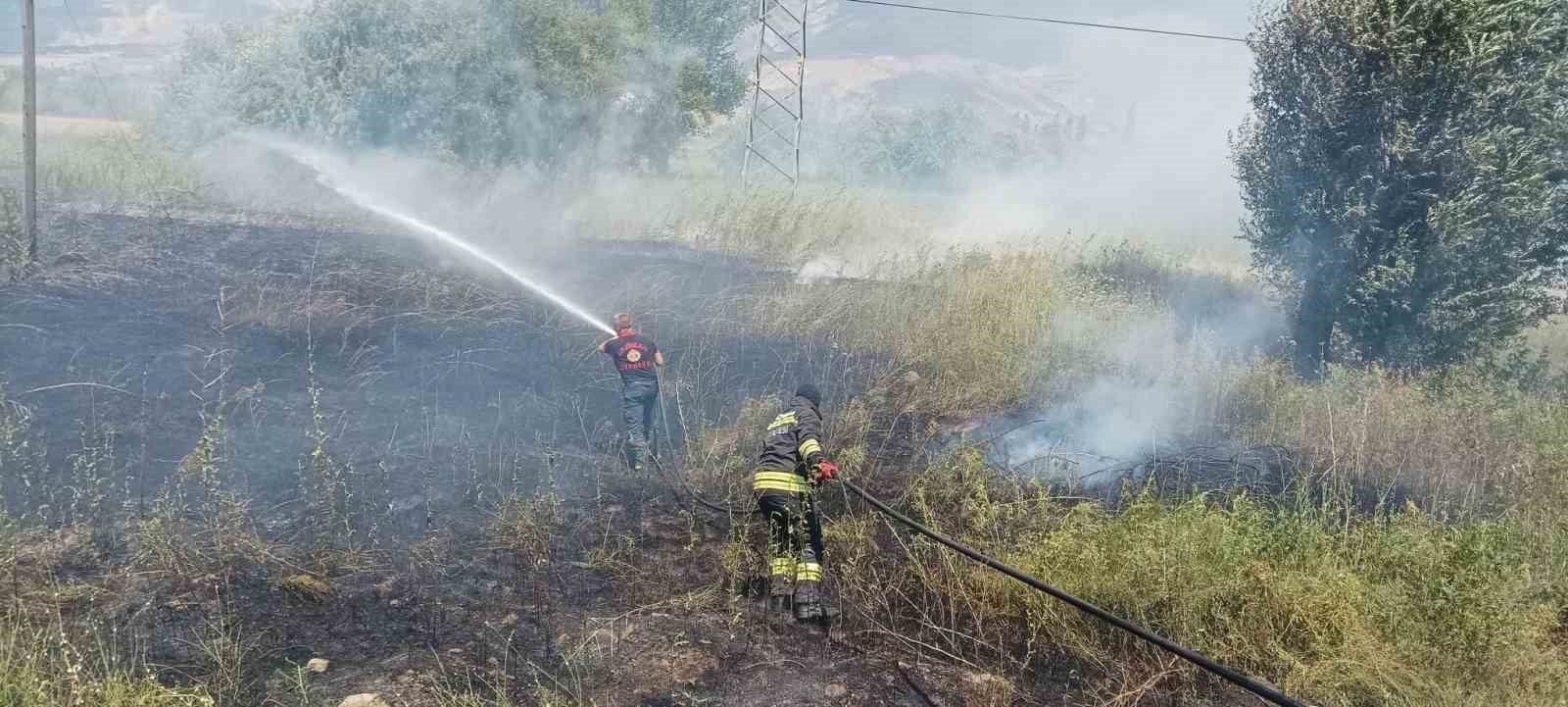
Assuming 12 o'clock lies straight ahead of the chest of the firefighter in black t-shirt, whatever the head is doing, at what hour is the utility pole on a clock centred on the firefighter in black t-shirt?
The utility pole is roughly at 10 o'clock from the firefighter in black t-shirt.

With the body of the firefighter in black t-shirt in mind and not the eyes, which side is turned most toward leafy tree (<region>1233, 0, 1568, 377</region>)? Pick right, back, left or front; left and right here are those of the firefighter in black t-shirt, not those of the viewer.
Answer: right

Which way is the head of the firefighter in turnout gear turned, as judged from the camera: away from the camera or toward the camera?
away from the camera

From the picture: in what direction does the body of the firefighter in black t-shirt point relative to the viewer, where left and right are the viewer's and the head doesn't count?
facing away from the viewer

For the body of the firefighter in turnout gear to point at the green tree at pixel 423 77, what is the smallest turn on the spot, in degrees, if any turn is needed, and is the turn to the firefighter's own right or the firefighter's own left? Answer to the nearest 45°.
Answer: approximately 90° to the firefighter's own left

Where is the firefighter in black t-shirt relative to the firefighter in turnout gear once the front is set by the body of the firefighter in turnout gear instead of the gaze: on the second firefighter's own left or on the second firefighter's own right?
on the second firefighter's own left

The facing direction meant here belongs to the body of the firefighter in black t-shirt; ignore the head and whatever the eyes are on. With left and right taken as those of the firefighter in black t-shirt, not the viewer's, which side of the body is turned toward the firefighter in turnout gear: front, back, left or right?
back

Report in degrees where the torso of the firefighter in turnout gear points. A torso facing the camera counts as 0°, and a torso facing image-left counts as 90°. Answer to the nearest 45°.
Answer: approximately 225°
